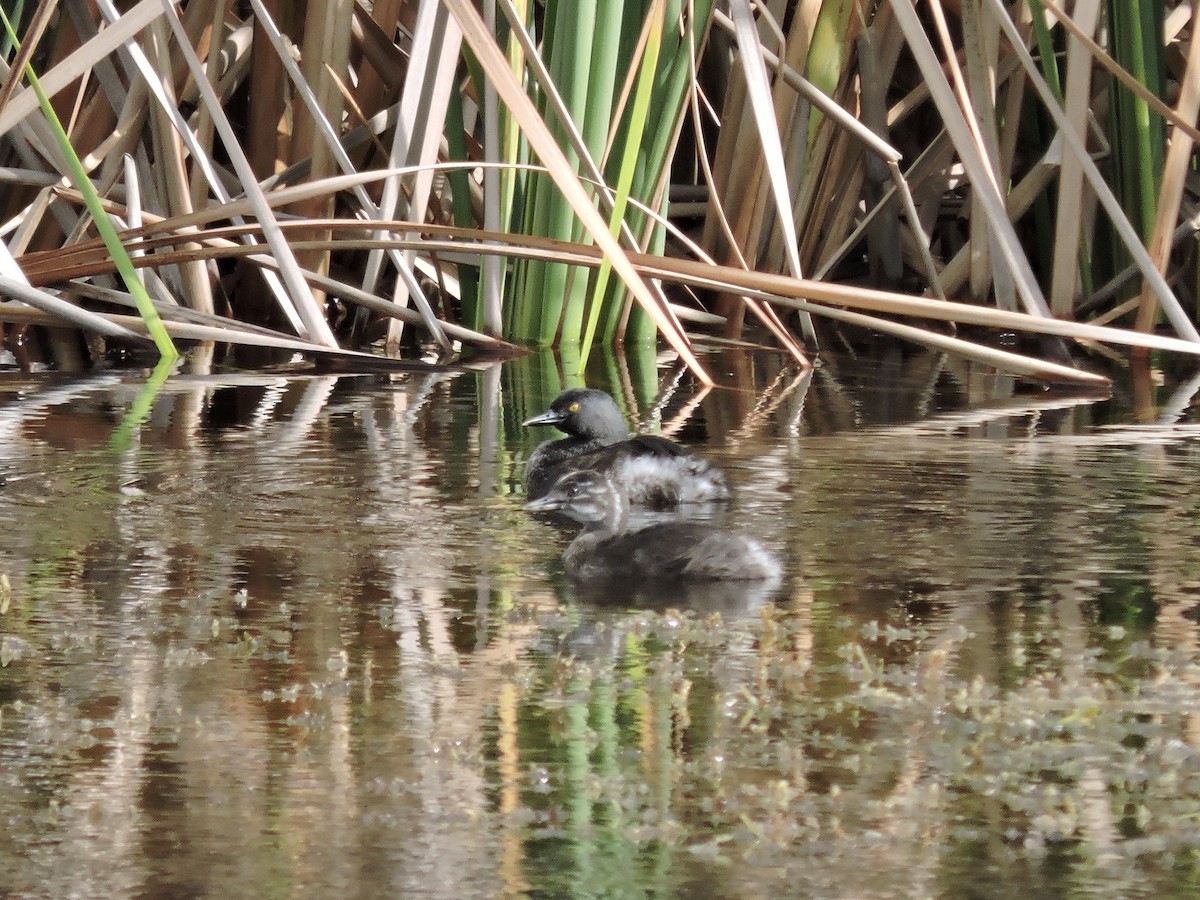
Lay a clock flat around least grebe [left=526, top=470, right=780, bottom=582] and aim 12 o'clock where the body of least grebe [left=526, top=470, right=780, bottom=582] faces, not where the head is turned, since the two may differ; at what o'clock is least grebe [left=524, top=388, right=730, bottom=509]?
least grebe [left=524, top=388, right=730, bottom=509] is roughly at 3 o'clock from least grebe [left=526, top=470, right=780, bottom=582].

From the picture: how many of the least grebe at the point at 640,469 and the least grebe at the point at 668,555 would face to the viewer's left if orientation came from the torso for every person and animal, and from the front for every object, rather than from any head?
2

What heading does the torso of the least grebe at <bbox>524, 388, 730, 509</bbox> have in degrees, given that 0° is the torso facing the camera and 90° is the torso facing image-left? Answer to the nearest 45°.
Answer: approximately 90°

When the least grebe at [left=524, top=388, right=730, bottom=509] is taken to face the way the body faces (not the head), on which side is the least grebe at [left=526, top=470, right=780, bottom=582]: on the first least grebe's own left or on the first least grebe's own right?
on the first least grebe's own left

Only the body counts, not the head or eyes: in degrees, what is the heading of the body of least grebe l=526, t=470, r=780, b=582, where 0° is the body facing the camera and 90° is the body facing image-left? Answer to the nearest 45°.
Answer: approximately 90°
